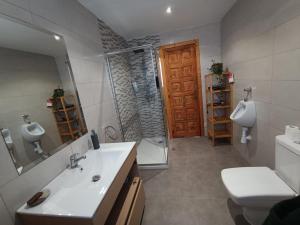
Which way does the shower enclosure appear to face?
toward the camera

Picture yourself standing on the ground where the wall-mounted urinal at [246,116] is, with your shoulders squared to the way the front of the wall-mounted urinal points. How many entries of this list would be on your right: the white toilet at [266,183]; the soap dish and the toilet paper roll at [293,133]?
0

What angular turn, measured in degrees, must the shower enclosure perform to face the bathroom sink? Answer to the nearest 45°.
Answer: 0° — it already faces it

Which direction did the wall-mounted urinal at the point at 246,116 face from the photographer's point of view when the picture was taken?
facing to the left of the viewer

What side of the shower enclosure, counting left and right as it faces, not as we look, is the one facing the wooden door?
left

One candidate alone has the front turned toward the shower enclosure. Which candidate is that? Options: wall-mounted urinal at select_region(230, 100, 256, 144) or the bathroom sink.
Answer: the wall-mounted urinal

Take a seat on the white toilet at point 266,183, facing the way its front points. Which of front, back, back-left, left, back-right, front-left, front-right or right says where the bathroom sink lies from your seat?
front-left

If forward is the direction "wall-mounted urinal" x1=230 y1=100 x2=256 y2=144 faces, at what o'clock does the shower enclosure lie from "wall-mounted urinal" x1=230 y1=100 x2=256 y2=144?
The shower enclosure is roughly at 12 o'clock from the wall-mounted urinal.

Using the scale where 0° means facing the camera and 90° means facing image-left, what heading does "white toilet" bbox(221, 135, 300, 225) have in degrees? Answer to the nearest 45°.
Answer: approximately 90°

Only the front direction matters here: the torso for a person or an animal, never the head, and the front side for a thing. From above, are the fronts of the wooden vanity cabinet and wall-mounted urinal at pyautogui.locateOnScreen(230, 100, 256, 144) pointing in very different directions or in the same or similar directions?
very different directions

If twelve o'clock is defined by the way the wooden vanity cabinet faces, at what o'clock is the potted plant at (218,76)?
The potted plant is roughly at 10 o'clock from the wooden vanity cabinet.

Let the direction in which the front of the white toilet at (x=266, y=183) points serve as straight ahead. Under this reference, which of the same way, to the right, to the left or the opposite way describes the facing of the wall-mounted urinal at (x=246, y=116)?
the same way

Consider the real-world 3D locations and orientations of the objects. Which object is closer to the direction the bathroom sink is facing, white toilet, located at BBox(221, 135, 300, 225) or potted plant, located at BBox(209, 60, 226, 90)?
the white toilet

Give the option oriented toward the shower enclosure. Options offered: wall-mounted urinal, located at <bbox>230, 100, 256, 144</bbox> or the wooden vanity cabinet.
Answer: the wall-mounted urinal

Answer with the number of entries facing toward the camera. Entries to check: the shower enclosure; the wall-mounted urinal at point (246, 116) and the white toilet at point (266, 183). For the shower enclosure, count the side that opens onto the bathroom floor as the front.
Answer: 1

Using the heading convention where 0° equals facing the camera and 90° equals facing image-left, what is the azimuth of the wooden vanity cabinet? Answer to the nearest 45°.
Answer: approximately 315°

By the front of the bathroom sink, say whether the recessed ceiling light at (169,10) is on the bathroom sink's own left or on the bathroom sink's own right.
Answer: on the bathroom sink's own left

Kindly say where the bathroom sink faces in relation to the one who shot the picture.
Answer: facing the viewer and to the right of the viewer

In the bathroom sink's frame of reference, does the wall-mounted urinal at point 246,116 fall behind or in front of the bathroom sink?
in front

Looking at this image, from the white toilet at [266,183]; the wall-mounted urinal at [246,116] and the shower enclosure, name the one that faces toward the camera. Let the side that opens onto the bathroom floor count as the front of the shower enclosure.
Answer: the shower enclosure

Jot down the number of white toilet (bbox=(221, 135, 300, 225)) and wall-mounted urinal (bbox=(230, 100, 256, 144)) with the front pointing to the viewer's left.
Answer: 2
